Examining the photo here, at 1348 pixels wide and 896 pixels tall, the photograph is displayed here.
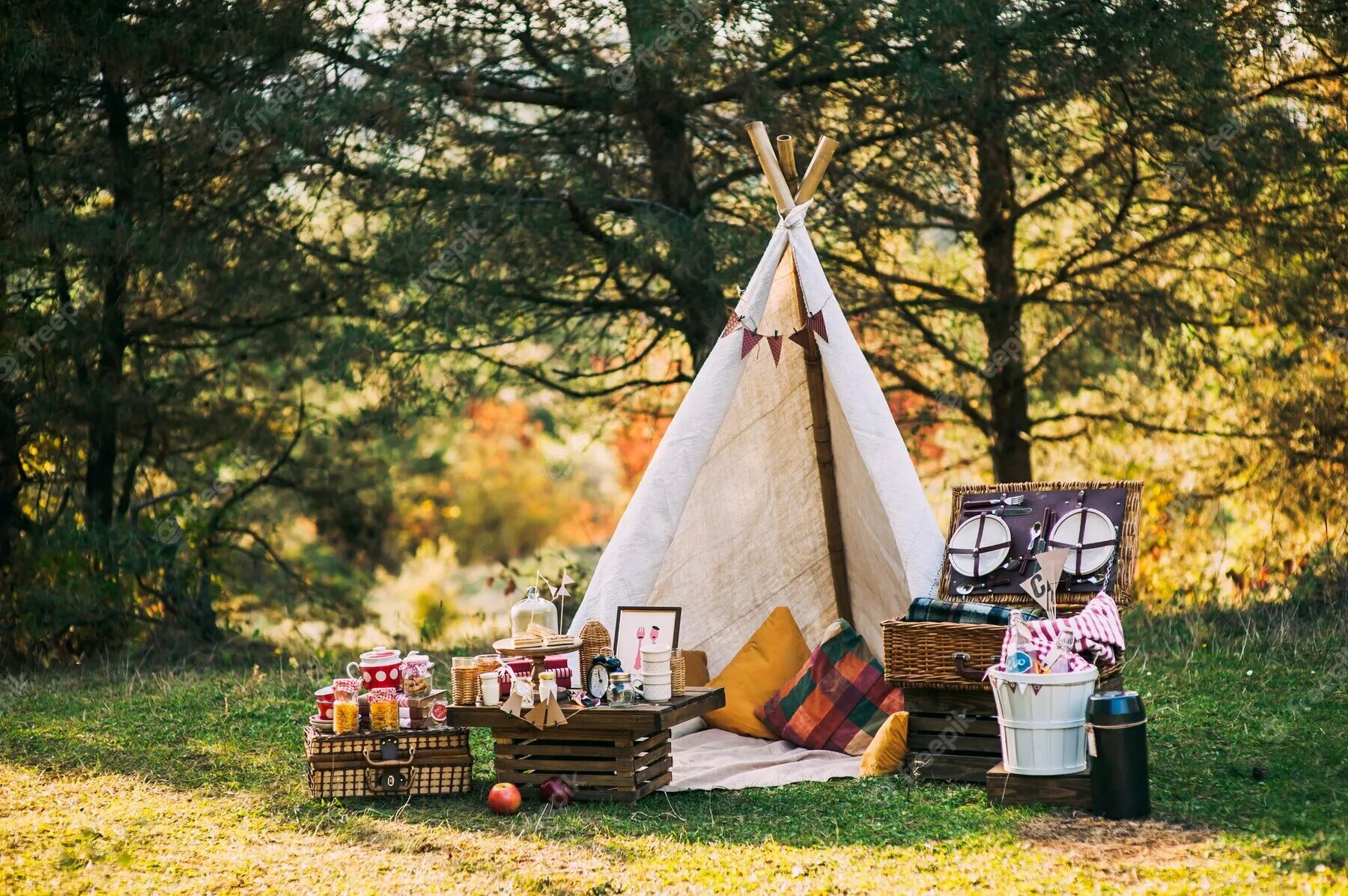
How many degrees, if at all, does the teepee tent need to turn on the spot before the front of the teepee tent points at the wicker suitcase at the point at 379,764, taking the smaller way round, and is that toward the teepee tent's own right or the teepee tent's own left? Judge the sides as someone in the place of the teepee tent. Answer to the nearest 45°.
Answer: approximately 45° to the teepee tent's own right

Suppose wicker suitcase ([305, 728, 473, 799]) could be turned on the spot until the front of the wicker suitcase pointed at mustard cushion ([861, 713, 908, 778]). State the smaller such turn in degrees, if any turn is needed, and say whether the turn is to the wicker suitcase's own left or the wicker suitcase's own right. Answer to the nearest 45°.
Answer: approximately 90° to the wicker suitcase's own left

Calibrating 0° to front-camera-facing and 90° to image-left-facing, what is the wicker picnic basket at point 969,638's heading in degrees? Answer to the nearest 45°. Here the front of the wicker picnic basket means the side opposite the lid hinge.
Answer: approximately 0°

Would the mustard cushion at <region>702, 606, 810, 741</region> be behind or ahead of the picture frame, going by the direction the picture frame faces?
behind
